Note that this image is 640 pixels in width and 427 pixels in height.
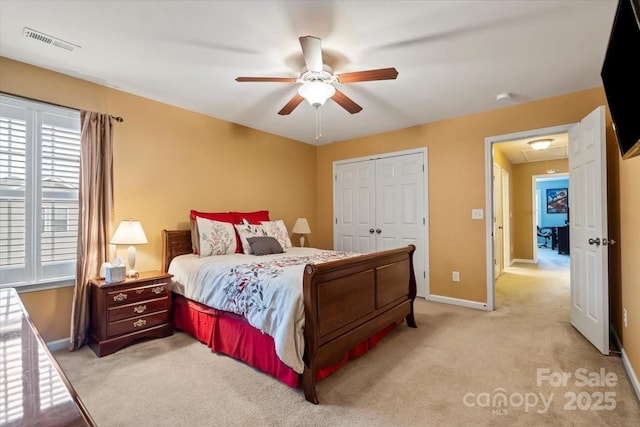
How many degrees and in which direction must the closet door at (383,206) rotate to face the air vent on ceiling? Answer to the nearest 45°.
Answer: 0° — it already faces it

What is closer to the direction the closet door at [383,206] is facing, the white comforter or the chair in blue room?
the white comforter

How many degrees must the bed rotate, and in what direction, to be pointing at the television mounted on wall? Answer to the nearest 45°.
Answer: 0° — it already faces it

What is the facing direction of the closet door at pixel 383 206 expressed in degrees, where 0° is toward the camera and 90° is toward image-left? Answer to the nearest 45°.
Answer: approximately 45°

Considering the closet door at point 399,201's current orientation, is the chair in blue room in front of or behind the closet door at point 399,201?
behind

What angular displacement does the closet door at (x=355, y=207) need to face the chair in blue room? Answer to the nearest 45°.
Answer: approximately 180°

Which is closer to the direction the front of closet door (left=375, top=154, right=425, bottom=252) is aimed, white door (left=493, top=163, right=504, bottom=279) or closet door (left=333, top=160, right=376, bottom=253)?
the closet door
